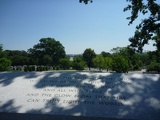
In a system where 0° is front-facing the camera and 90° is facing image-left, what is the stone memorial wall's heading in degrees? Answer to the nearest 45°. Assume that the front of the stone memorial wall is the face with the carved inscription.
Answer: approximately 0°
